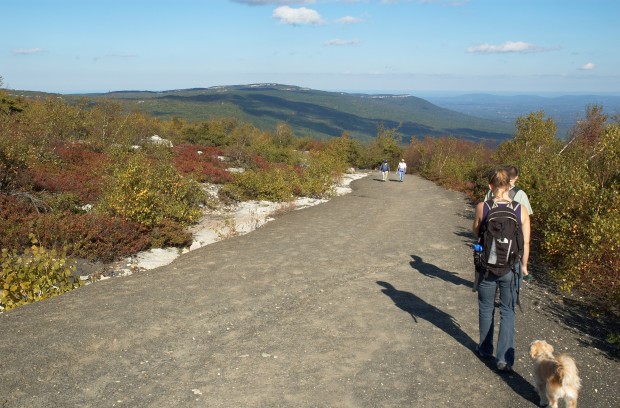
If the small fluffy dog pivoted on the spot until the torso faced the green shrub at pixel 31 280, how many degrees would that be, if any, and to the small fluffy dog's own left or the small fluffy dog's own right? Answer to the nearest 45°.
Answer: approximately 45° to the small fluffy dog's own left

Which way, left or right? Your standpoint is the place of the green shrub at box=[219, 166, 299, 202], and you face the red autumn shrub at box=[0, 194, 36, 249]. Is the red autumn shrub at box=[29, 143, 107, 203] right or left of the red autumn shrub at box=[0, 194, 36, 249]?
right

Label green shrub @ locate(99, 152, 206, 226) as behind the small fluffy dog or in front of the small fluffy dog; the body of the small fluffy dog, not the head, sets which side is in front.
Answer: in front

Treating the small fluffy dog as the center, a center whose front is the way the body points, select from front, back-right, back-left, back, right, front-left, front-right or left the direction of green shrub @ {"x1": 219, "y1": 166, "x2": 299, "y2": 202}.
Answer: front

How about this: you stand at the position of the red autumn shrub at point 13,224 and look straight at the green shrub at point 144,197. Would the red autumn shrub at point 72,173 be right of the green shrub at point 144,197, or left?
left

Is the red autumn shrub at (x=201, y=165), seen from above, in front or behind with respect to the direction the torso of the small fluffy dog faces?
in front

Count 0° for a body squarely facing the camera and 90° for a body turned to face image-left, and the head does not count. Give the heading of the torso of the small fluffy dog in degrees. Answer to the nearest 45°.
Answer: approximately 135°

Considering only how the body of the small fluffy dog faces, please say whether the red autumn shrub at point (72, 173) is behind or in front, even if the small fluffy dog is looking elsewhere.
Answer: in front

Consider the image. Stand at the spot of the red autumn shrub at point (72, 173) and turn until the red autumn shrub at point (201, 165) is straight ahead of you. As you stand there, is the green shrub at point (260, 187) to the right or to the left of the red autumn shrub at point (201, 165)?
right
